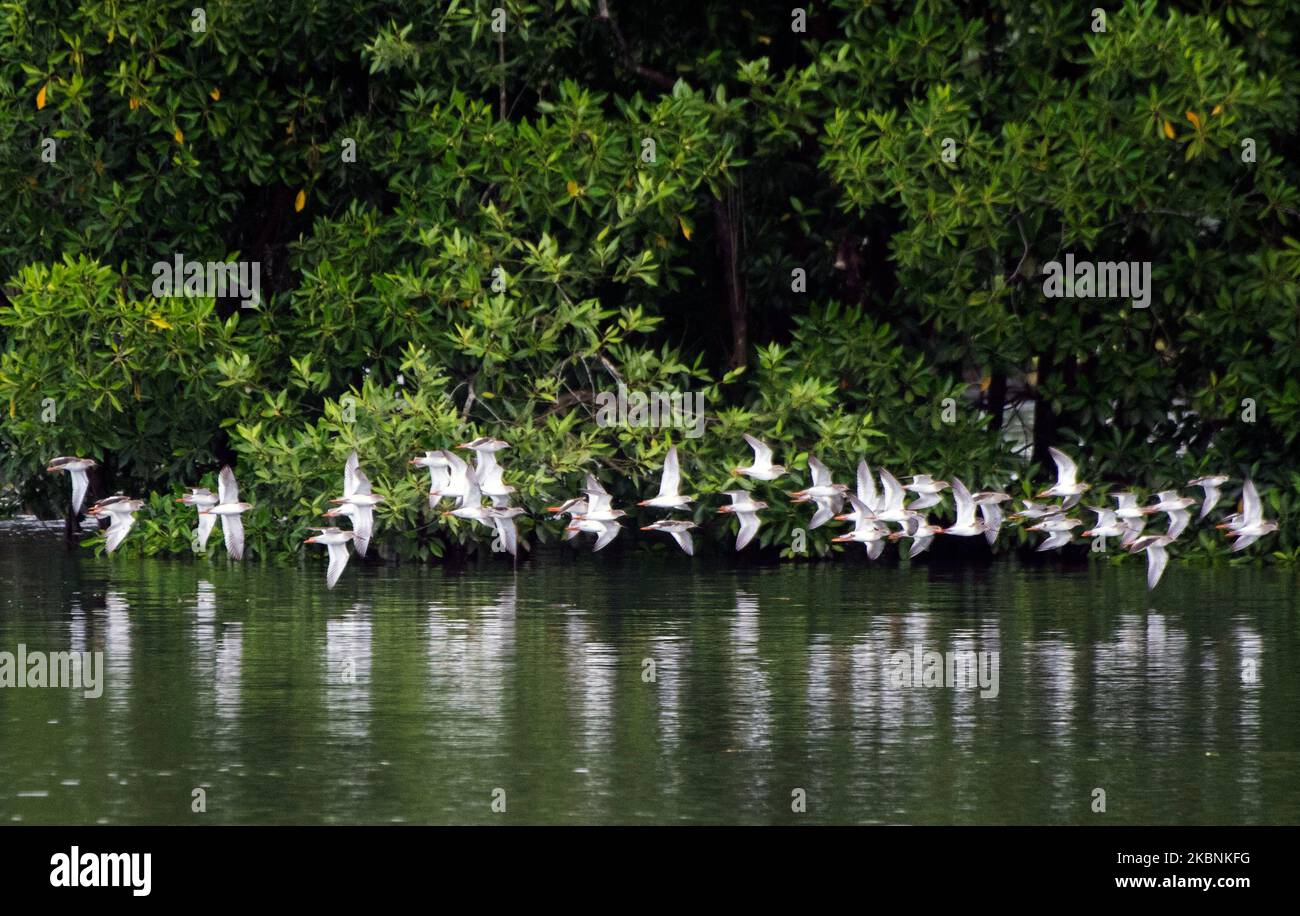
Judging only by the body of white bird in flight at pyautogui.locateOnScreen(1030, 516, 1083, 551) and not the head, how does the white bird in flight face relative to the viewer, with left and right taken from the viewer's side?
facing to the left of the viewer

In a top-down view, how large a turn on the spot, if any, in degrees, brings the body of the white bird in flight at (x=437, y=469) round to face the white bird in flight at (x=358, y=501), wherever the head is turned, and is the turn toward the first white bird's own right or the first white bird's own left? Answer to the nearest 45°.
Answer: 0° — it already faces it

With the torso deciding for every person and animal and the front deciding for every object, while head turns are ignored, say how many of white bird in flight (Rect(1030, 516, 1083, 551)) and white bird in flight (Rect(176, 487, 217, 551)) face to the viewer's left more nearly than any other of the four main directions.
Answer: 2

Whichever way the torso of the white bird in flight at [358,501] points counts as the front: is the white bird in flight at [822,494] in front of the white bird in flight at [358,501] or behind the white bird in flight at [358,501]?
behind

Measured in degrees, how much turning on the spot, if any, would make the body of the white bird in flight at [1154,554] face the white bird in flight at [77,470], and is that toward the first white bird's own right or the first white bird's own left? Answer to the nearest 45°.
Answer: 0° — it already faces it

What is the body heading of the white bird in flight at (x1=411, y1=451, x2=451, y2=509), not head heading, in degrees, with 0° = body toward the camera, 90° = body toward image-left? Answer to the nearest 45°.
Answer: approximately 90°

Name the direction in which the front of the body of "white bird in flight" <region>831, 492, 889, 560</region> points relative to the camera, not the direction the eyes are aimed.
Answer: to the viewer's left

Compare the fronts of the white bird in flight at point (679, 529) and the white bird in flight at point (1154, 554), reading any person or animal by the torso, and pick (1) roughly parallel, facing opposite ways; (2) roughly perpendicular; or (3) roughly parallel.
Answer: roughly parallel

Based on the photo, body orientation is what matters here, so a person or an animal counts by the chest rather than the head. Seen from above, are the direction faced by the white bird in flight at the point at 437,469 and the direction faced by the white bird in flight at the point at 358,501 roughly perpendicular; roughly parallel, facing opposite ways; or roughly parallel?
roughly parallel

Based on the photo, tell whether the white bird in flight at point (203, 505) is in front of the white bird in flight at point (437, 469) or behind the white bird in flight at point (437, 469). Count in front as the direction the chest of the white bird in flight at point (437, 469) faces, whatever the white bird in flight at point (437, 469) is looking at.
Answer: in front

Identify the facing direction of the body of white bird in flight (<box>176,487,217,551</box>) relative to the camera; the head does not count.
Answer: to the viewer's left

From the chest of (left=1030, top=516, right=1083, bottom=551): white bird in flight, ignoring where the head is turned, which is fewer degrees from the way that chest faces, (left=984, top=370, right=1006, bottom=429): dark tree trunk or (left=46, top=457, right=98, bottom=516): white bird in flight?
the white bird in flight

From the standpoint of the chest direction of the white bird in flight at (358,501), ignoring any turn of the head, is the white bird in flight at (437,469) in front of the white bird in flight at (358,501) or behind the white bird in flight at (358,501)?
behind

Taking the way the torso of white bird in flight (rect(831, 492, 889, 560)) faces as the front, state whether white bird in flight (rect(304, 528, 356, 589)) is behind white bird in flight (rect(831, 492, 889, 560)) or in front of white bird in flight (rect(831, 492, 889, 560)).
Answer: in front

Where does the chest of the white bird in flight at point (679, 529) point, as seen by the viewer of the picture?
to the viewer's left

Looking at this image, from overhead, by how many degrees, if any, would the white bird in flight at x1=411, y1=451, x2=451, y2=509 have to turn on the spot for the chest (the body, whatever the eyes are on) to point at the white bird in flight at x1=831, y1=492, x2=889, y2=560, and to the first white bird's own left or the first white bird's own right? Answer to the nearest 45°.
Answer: approximately 180°

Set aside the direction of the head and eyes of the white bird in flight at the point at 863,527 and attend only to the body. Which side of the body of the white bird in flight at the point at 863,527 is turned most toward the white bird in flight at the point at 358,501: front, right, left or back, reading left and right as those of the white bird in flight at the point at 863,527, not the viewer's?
front
